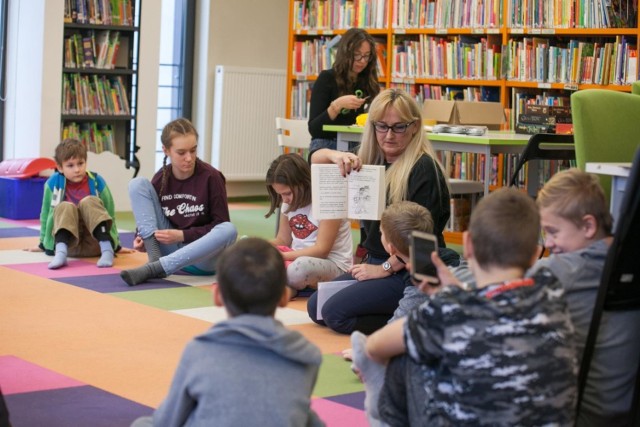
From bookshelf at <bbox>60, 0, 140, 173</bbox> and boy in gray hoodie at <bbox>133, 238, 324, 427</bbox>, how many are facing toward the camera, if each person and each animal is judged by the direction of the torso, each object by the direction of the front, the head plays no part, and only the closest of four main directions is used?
1

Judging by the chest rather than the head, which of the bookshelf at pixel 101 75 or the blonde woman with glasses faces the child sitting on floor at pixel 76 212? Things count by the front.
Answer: the bookshelf

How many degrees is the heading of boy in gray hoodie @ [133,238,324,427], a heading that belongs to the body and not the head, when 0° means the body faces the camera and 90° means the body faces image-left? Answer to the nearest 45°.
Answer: approximately 180°

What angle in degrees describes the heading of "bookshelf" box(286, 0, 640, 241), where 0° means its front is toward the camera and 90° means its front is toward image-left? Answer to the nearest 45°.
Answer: approximately 0°

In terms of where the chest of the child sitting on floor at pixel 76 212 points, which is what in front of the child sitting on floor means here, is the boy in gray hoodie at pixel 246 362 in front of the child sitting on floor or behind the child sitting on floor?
in front

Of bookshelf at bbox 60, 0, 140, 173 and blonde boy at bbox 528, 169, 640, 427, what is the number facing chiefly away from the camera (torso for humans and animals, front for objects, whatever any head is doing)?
0

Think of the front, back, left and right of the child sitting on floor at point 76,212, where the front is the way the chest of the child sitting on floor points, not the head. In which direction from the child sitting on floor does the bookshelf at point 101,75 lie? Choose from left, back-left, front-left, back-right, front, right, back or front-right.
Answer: back

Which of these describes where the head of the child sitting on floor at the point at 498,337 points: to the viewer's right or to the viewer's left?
to the viewer's left

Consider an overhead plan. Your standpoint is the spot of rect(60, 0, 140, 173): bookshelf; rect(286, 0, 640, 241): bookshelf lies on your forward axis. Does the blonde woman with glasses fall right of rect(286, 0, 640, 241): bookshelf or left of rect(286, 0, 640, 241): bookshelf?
right

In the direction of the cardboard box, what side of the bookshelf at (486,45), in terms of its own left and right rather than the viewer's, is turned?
front

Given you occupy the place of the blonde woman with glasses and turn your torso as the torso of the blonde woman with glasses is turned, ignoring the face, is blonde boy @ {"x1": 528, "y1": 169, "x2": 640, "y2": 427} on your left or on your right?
on your left
